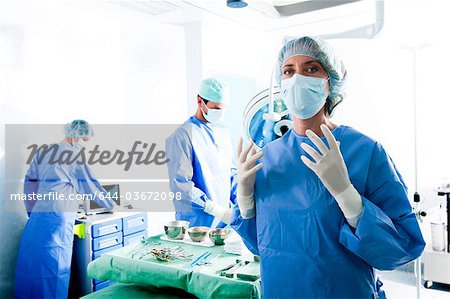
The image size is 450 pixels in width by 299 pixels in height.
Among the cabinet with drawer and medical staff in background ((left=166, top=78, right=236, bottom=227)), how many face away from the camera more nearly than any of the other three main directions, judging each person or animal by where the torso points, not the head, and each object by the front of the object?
0

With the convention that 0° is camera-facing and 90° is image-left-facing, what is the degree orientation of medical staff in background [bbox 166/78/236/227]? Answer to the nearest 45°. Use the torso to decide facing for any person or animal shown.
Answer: approximately 315°

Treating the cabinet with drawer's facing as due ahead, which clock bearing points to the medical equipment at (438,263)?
The medical equipment is roughly at 11 o'clock from the cabinet with drawer.

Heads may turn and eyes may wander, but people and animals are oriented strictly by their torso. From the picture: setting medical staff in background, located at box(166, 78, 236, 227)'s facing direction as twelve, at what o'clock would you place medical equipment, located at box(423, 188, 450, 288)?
The medical equipment is roughly at 10 o'clock from the medical staff in background.
